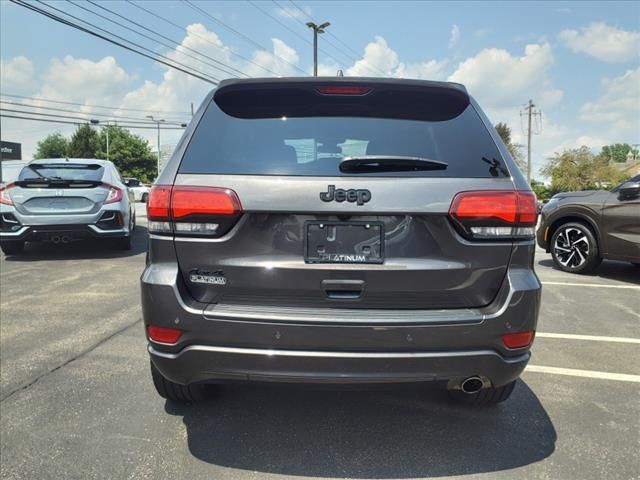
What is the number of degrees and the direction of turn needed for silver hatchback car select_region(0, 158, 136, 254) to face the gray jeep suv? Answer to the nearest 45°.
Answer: approximately 180°

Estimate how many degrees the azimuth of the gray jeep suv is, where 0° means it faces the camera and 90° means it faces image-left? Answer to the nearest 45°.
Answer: approximately 180°

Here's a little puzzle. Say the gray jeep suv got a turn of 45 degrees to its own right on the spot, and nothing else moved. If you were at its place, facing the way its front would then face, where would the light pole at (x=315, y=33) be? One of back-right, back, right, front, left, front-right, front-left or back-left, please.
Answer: front-left

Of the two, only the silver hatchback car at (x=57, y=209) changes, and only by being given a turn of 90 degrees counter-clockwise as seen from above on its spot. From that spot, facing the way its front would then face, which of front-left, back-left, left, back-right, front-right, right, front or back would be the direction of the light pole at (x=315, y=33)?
back-right

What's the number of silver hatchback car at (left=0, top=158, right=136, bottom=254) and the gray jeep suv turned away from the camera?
2

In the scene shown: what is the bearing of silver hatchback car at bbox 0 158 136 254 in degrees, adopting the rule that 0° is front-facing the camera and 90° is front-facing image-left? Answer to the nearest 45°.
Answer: approximately 180°
